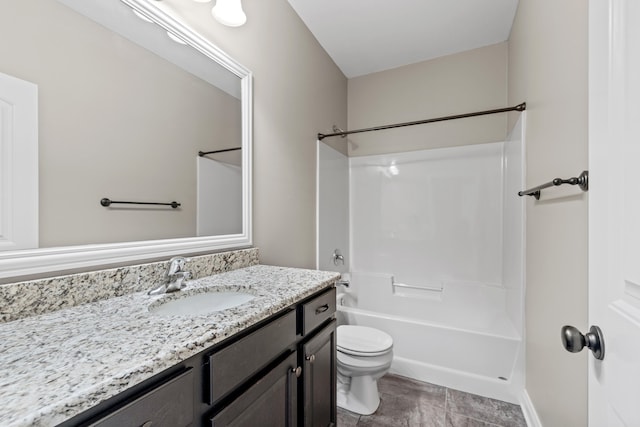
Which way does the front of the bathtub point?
toward the camera

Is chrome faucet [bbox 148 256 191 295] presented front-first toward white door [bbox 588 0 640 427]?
yes

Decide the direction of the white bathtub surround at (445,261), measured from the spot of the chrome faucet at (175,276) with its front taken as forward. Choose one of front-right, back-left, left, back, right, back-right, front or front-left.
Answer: front-left

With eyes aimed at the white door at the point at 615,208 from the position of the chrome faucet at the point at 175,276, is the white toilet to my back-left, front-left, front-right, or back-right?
front-left

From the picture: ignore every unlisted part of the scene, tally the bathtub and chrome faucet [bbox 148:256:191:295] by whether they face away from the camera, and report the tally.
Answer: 0

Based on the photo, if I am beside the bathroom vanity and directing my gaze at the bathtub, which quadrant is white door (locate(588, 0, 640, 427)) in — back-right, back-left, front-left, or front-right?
front-right

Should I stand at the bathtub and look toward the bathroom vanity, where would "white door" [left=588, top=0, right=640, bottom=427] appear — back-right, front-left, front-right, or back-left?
front-left

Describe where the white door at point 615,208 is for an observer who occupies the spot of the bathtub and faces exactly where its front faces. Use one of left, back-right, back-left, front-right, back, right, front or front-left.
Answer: front

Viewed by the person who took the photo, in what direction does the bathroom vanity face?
facing the viewer and to the right of the viewer

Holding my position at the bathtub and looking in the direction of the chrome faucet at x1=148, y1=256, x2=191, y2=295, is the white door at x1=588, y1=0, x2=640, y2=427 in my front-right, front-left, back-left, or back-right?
front-left

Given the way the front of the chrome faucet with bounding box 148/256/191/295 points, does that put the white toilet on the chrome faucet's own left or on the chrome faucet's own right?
on the chrome faucet's own left

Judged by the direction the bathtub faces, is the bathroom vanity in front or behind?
in front

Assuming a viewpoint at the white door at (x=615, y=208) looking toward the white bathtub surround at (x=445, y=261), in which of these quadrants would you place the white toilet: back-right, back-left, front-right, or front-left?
front-left

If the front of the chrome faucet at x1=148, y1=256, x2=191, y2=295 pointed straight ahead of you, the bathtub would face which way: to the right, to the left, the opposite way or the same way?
to the right

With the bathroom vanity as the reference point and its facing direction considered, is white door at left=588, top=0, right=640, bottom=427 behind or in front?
in front

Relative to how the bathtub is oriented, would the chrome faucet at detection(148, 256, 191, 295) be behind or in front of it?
in front
